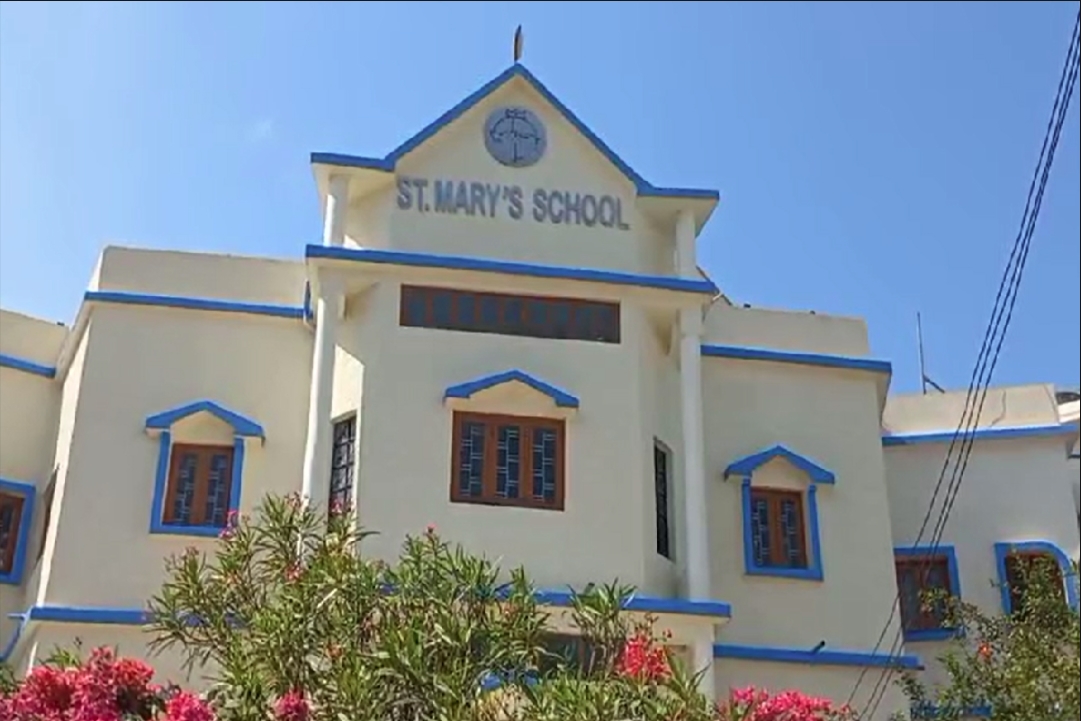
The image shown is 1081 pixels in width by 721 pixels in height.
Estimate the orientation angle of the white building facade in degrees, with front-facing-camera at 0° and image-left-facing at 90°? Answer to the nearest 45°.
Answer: approximately 0°

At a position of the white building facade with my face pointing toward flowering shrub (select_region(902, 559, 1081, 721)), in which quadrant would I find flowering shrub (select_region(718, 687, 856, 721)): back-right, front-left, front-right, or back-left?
front-right

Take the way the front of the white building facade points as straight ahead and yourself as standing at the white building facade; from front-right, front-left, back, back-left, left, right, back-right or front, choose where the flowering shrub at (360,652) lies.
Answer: front

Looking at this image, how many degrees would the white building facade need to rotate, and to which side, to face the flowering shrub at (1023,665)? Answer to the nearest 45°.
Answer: approximately 45° to its left

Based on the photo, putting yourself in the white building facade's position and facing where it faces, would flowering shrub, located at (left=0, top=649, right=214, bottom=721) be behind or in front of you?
in front
